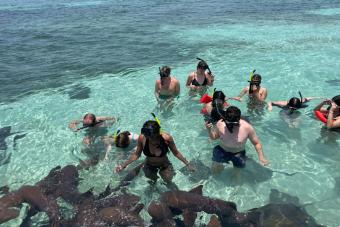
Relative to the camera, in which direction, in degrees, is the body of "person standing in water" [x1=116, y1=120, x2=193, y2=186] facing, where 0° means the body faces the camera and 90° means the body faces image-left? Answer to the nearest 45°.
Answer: approximately 0°

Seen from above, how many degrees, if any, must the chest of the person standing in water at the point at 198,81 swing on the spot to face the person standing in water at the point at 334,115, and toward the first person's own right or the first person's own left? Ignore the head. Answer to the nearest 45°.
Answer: approximately 45° to the first person's own left

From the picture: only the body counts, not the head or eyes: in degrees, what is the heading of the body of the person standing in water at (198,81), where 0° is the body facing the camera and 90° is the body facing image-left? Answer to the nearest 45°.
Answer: approximately 0°

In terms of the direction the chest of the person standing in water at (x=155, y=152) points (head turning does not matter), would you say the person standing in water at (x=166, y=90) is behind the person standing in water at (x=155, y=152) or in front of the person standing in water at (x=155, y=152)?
behind

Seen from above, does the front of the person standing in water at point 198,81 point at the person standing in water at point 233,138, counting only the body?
yes

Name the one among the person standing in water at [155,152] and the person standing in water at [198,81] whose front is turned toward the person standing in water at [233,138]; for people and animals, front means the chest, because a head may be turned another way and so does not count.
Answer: the person standing in water at [198,81]

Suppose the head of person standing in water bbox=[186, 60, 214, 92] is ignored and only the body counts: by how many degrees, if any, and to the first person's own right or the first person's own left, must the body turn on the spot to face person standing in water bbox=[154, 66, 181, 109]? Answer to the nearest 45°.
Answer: approximately 45° to the first person's own right

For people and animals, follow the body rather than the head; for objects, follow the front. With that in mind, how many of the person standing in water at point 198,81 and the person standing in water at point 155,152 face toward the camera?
2

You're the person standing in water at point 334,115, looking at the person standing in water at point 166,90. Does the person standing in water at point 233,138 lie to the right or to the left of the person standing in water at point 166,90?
left
